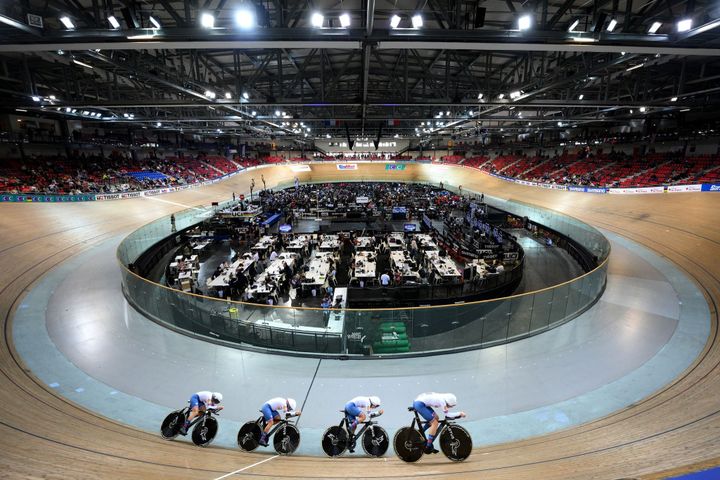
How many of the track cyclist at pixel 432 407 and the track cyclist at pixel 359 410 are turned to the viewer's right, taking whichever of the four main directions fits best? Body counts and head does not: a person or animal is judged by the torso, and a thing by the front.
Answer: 2

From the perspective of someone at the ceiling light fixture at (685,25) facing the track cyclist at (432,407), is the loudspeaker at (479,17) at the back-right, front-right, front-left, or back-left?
front-right

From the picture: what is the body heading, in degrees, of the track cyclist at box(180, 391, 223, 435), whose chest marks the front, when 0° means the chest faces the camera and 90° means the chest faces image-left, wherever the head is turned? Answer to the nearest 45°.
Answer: approximately 270°

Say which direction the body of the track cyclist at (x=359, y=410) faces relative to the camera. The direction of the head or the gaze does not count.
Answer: to the viewer's right

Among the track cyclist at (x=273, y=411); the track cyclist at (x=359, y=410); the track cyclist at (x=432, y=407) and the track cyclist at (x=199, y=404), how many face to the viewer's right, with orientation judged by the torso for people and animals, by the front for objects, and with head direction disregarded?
4

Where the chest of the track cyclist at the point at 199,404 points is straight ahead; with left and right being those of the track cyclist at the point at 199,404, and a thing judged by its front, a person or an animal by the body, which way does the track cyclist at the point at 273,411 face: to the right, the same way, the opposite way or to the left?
the same way

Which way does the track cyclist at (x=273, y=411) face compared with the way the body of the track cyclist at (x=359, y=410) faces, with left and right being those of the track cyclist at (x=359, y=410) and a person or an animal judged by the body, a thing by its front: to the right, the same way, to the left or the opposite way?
the same way

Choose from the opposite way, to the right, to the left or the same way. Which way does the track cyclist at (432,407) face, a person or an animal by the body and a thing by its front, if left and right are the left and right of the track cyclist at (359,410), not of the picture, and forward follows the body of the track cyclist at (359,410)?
the same way

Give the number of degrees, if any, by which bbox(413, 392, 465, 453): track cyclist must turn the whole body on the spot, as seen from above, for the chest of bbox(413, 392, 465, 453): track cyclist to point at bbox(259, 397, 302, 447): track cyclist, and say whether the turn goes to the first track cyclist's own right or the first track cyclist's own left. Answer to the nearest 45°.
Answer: approximately 180°

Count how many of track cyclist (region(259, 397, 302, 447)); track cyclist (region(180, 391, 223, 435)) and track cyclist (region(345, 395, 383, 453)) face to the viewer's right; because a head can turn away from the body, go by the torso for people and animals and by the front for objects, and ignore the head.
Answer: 3

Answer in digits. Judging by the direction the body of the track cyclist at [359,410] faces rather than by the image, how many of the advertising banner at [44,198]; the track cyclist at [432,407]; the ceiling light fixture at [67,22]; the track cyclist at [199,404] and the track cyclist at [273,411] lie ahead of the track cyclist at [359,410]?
1

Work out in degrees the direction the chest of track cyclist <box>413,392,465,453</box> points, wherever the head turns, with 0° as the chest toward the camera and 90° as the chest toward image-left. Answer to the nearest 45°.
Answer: approximately 270°

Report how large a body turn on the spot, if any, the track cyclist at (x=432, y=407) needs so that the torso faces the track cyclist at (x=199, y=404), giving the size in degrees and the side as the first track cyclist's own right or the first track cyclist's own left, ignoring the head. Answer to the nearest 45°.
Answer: approximately 180°
